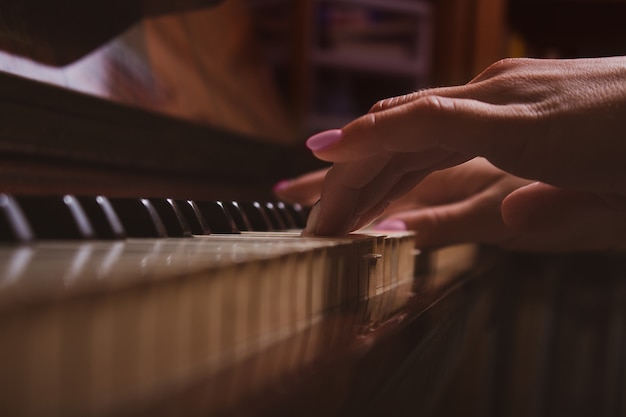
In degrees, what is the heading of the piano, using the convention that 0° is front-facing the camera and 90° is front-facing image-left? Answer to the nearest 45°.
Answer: approximately 315°
